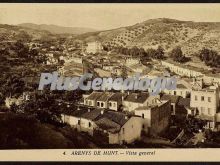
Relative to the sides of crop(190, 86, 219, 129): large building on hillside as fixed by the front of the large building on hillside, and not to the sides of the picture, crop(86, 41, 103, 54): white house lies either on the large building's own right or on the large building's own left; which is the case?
on the large building's own right

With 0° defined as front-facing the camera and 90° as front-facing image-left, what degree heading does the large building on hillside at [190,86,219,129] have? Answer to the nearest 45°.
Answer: approximately 0°

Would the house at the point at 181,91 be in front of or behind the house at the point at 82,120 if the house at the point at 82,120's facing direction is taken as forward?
behind

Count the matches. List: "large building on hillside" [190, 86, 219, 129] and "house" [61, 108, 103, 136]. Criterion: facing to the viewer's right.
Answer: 0

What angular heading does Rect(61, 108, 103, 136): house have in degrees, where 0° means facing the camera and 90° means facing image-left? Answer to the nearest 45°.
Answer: approximately 45°
